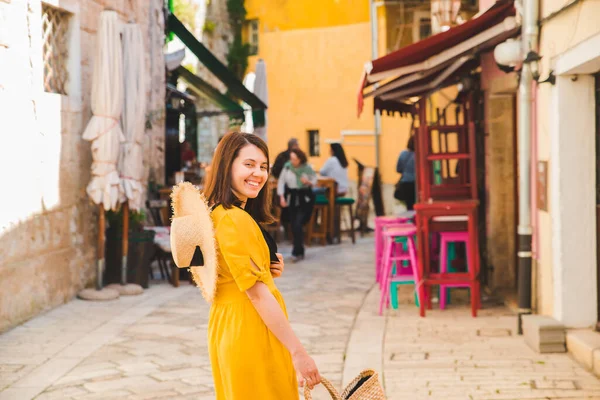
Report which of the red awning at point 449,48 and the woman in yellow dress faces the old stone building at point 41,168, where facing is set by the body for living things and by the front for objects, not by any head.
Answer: the red awning

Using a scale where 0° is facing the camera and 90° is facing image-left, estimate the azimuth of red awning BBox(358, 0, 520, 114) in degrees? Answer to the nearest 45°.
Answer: approximately 90°

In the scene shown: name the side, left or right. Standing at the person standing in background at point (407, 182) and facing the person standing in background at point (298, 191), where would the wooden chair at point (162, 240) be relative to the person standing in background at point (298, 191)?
left

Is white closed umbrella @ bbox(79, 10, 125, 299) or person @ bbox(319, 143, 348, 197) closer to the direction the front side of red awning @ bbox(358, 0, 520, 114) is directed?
the white closed umbrella

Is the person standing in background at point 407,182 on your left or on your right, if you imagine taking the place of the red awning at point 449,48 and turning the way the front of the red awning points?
on your right

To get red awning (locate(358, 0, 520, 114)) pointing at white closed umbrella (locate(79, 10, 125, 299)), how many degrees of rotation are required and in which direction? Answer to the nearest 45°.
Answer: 0° — it already faces it

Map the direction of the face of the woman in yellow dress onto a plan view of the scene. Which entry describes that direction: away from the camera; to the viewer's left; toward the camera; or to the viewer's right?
toward the camera

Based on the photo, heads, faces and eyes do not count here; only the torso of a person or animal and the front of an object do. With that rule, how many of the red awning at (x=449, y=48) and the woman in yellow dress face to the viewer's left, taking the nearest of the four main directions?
1

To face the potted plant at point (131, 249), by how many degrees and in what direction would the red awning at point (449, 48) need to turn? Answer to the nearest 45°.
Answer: approximately 45° to its right
